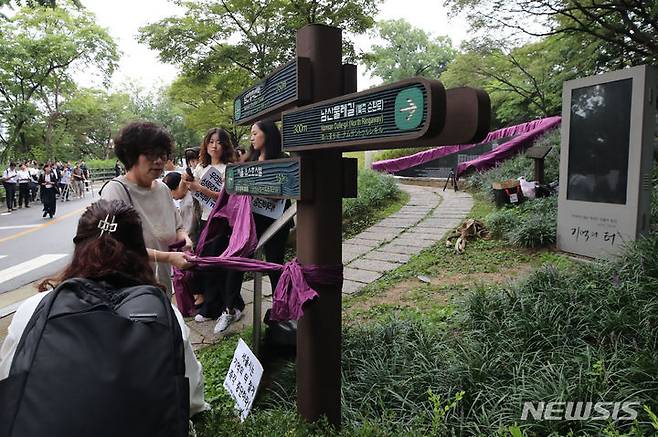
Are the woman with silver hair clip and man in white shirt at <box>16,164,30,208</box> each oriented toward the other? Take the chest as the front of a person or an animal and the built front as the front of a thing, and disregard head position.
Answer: yes

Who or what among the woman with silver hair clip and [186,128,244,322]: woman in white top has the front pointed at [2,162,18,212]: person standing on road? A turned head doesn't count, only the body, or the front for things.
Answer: the woman with silver hair clip

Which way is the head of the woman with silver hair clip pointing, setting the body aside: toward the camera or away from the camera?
away from the camera

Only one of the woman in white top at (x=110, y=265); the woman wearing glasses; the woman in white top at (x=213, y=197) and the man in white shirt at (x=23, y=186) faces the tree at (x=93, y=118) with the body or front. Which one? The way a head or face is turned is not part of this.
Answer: the woman in white top at (x=110, y=265)

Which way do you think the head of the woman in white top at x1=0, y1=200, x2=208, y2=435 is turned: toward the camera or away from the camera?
away from the camera

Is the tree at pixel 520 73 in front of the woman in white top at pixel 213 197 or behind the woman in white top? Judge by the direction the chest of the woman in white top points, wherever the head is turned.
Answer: behind

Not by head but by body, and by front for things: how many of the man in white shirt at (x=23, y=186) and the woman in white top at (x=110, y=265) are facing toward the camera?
1

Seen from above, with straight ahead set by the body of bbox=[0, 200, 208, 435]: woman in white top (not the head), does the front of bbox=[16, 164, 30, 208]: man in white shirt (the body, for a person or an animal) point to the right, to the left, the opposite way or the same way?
the opposite way

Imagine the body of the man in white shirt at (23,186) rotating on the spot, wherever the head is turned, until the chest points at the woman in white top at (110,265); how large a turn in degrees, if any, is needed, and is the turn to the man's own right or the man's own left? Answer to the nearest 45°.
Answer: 0° — they already face them

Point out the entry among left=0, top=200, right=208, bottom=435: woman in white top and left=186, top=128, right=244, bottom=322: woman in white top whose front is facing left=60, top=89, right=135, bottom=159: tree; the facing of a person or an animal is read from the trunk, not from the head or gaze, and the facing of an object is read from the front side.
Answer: left=0, top=200, right=208, bottom=435: woman in white top

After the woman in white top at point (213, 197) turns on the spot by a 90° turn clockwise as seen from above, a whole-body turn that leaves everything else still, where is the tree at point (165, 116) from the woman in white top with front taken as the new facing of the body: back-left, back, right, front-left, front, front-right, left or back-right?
front-right

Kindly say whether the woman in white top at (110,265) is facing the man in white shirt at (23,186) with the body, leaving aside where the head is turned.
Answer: yes

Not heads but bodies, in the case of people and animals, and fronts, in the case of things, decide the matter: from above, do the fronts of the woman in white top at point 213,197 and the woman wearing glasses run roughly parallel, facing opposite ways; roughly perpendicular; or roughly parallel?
roughly perpendicular

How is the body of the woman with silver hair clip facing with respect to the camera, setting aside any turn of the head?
away from the camera
